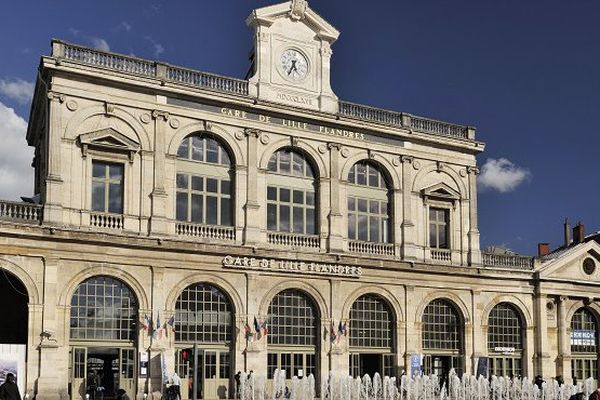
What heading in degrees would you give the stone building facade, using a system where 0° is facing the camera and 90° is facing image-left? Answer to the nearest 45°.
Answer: approximately 315°

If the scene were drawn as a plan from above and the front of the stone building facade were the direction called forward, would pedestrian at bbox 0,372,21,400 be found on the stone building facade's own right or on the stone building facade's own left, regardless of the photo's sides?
on the stone building facade's own right
